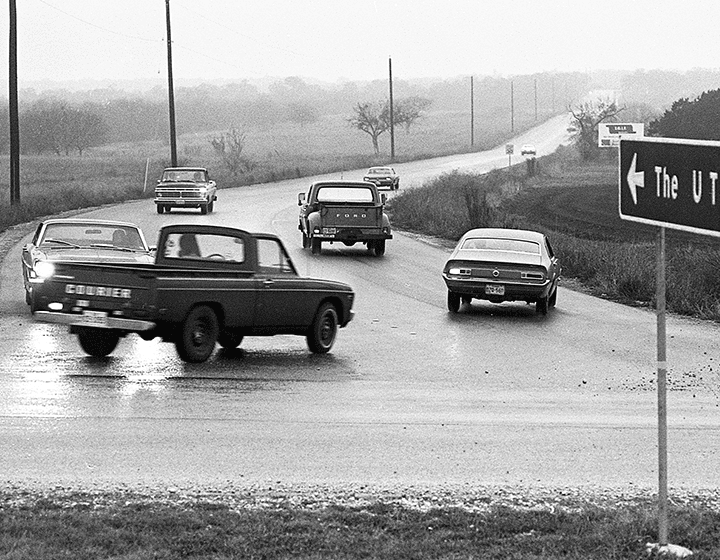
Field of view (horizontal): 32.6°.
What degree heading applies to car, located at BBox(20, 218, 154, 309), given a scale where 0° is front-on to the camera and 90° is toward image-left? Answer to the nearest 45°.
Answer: approximately 0°

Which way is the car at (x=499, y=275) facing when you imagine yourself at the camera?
facing away from the viewer

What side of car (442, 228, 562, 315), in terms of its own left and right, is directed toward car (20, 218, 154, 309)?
left

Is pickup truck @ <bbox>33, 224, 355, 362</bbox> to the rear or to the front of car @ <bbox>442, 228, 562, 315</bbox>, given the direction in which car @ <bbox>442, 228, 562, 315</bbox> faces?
to the rear

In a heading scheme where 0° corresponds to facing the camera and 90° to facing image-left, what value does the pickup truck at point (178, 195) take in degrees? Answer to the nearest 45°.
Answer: approximately 0°

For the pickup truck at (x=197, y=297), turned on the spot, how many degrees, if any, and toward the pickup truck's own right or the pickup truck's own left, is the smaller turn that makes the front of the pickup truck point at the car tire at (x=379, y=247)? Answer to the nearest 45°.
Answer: approximately 45° to the pickup truck's own left

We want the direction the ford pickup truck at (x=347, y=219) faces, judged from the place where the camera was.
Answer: facing away from the viewer

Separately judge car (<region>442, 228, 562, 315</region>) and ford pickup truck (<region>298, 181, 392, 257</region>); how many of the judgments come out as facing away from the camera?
2

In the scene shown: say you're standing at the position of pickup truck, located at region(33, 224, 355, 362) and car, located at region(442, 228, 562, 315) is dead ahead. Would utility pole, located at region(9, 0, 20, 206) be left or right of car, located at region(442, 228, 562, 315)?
left

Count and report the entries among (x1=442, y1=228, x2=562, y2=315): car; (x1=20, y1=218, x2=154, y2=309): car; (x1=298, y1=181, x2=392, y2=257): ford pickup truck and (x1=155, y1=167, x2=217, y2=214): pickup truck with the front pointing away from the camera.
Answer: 2

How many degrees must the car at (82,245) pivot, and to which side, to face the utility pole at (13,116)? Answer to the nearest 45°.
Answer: approximately 180°
